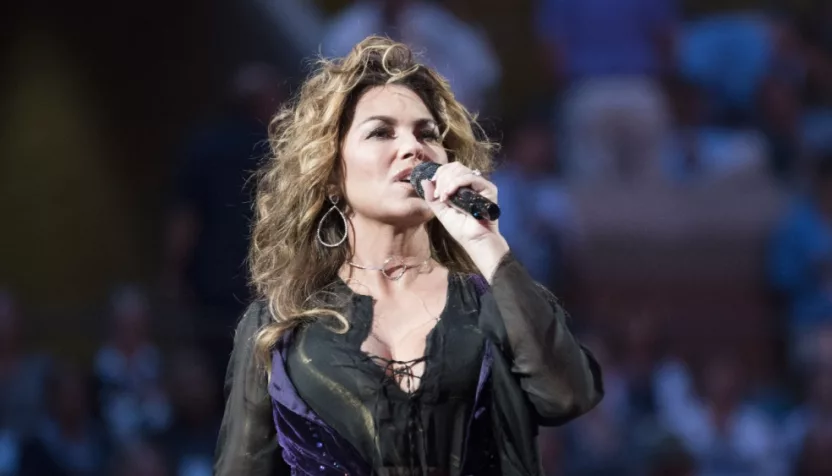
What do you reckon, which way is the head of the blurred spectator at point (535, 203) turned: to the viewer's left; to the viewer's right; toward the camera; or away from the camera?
toward the camera

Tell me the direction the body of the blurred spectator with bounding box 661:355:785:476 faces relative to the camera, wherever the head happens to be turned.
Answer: toward the camera

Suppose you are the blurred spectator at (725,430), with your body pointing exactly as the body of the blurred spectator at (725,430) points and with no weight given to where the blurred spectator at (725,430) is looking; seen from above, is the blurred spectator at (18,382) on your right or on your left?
on your right
